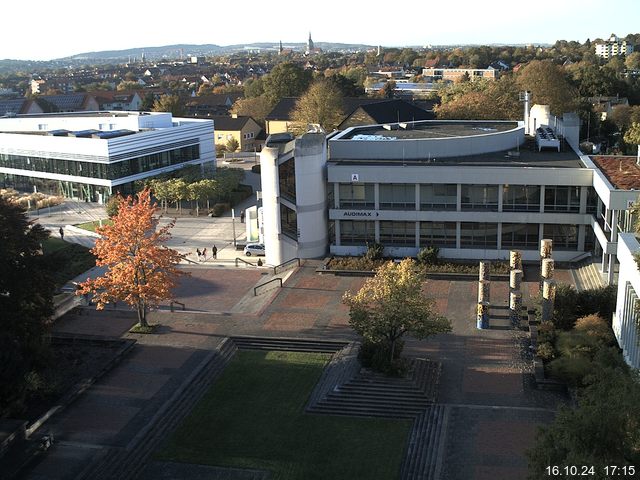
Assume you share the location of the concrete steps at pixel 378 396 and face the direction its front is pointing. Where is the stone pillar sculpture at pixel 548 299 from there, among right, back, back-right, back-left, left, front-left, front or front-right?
back-left

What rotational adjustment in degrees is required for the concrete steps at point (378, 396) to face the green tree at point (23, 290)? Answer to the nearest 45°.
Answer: approximately 90° to its right

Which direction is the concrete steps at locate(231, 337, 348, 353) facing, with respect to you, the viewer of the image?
facing the viewer

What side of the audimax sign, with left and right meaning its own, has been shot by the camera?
front

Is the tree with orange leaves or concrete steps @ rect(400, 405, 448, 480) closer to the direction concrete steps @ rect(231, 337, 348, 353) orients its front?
the concrete steps

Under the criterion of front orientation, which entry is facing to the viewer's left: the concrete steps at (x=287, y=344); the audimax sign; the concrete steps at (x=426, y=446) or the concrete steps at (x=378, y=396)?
the concrete steps at (x=426, y=446)

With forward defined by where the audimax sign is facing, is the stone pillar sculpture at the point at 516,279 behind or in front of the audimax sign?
in front

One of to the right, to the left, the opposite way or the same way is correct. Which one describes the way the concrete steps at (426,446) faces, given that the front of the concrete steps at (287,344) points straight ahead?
to the right

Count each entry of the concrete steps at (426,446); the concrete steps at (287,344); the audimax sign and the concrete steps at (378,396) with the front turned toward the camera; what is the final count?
3

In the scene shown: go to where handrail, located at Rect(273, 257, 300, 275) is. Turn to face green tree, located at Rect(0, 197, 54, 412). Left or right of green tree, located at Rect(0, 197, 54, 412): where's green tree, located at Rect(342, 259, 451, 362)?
left

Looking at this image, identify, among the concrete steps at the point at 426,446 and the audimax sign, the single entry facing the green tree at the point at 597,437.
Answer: the audimax sign

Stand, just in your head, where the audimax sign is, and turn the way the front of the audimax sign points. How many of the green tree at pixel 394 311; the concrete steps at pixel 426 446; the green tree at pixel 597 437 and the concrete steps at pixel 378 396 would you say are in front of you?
4

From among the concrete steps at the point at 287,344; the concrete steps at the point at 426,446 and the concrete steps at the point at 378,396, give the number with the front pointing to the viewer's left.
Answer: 1

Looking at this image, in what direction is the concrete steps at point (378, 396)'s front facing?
toward the camera

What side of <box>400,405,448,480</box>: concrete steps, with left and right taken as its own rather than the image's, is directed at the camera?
left
